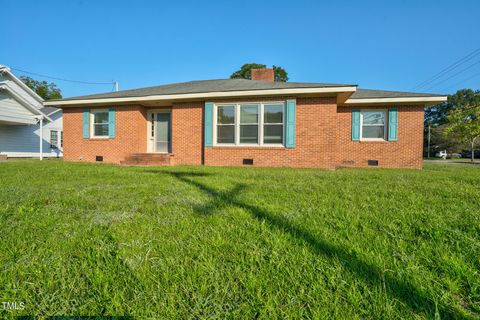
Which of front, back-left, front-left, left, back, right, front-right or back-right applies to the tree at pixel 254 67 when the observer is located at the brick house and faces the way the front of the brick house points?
back

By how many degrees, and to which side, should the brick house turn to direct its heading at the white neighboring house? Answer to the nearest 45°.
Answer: approximately 90° to its right

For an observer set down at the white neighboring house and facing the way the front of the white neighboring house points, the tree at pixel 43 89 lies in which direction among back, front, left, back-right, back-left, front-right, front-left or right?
back

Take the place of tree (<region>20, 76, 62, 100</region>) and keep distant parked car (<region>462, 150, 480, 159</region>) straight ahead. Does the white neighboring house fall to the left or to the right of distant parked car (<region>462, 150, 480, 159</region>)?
right

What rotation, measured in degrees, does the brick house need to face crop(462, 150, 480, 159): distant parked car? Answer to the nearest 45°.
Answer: approximately 135° to its left

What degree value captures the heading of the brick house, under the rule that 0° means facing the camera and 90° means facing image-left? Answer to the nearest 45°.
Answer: approximately 0°

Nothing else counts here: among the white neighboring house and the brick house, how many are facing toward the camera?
2

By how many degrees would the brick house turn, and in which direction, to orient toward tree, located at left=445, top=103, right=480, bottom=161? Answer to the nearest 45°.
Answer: approximately 135° to its left
